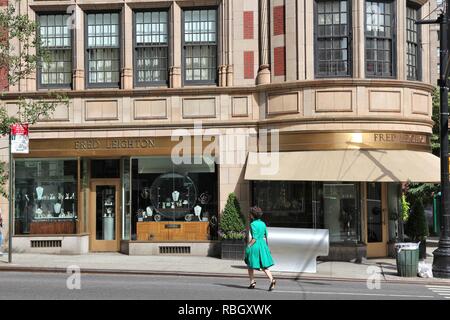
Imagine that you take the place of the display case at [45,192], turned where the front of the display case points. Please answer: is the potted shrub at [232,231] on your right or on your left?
on your left

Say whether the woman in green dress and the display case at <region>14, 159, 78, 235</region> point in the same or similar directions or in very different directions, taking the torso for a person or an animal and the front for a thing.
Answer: very different directions

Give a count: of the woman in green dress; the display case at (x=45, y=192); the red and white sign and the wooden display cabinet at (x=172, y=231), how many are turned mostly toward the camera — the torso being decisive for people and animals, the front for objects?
3
